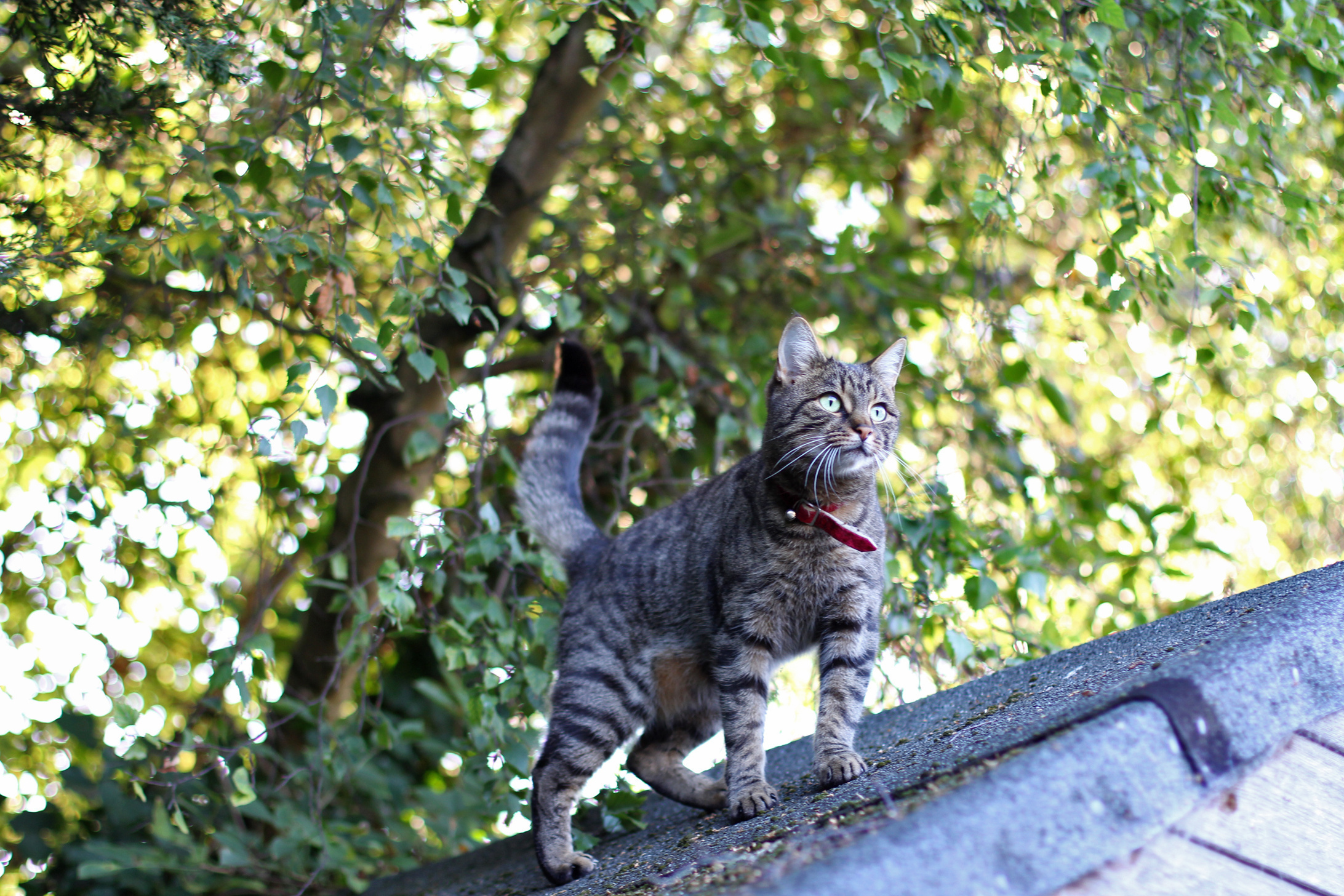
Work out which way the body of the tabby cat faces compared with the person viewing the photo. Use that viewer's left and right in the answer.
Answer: facing the viewer and to the right of the viewer
